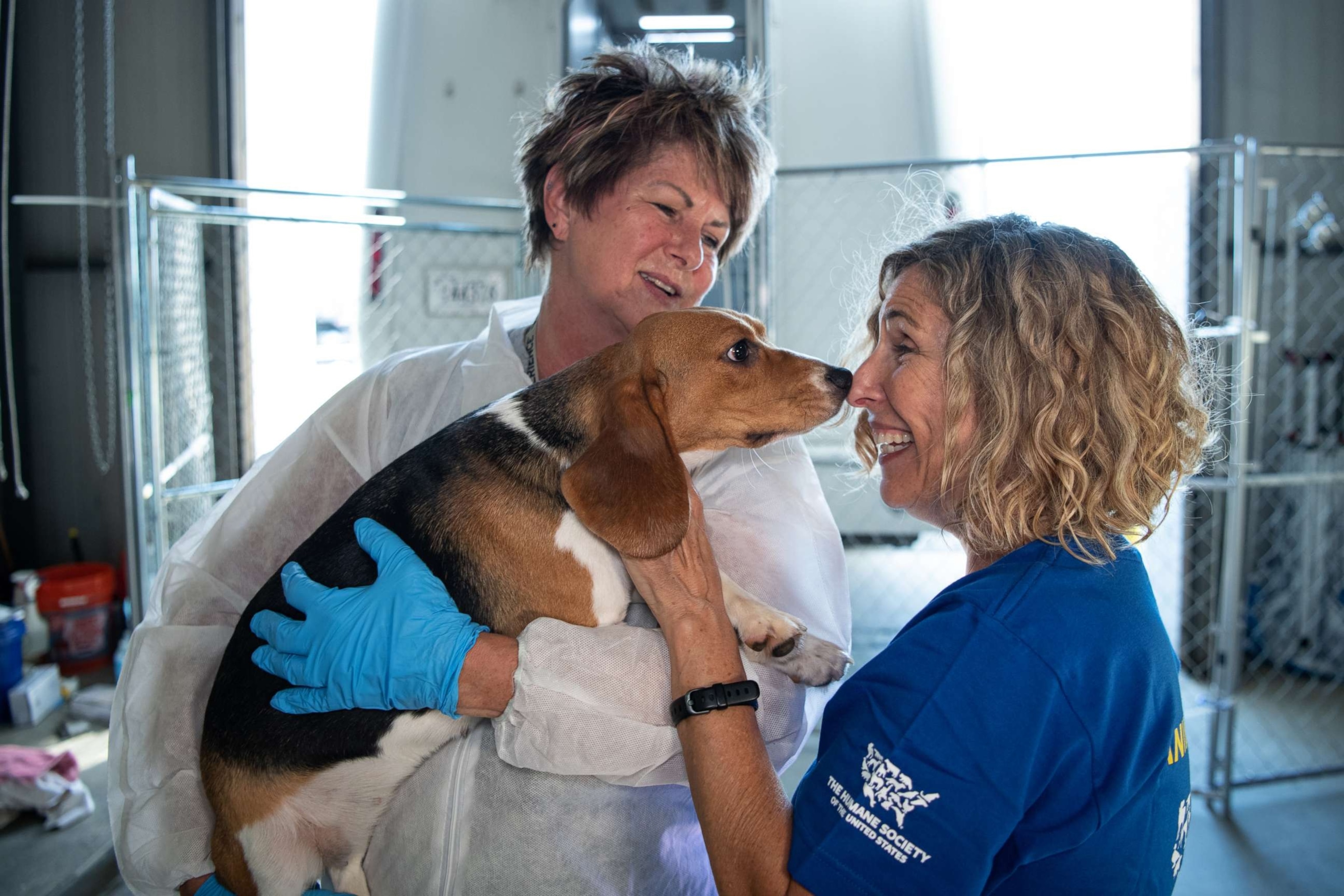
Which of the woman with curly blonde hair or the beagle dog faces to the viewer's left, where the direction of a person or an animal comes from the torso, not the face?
the woman with curly blonde hair

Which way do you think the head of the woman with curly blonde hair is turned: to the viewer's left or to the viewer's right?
to the viewer's left

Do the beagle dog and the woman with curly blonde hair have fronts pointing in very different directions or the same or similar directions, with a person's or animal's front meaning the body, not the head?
very different directions

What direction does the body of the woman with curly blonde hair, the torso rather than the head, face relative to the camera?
to the viewer's left

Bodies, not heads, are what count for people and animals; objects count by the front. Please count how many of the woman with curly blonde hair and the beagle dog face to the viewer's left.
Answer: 1

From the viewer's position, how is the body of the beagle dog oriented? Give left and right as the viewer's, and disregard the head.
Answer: facing to the right of the viewer

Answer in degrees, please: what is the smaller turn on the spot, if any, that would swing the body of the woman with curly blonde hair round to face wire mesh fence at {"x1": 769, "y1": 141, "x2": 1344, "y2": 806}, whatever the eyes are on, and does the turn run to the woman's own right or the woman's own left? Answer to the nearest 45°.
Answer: approximately 90° to the woman's own right
